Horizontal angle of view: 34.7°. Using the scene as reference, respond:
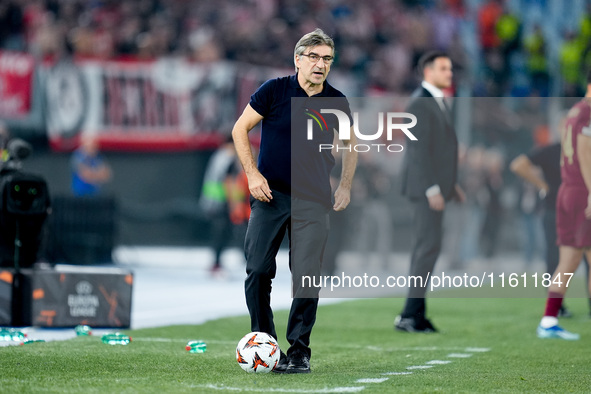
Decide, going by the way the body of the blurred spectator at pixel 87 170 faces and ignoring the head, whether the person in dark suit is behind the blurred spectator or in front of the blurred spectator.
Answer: in front

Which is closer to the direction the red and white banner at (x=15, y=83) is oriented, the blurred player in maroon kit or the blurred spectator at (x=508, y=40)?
the blurred player in maroon kit

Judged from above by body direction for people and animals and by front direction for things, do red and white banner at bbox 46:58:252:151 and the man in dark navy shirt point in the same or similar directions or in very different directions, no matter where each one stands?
same or similar directions

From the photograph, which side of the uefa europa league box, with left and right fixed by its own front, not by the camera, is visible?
front

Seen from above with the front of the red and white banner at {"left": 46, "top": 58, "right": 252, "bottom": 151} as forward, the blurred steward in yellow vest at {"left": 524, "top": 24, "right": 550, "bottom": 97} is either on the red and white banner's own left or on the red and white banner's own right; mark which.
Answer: on the red and white banner's own left

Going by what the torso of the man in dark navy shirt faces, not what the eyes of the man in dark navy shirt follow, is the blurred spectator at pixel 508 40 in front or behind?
behind

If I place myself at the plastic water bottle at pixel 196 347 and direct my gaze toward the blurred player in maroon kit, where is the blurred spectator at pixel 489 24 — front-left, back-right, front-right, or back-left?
front-left

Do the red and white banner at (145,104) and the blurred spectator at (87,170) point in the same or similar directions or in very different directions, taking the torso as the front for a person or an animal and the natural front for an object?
same or similar directions

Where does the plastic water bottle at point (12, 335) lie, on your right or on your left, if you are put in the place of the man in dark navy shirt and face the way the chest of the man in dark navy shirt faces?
on your right

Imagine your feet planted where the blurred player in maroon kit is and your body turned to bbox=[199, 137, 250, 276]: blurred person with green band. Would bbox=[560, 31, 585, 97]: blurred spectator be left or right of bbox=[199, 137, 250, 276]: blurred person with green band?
right

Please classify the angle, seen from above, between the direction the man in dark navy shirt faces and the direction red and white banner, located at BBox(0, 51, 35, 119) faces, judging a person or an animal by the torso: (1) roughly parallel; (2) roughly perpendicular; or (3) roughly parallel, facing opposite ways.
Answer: roughly parallel

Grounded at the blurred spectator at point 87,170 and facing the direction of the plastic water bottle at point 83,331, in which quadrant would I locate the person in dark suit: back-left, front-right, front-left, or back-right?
front-left
